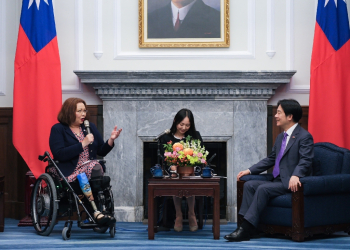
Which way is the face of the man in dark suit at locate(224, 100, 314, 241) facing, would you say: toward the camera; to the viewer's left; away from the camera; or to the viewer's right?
to the viewer's left

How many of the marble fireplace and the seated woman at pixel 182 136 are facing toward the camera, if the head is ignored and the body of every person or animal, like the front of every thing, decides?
2

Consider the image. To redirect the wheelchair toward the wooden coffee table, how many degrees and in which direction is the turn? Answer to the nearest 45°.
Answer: approximately 45° to its left

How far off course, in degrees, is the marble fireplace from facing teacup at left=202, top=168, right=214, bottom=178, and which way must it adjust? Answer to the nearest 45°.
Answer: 0° — it already faces it

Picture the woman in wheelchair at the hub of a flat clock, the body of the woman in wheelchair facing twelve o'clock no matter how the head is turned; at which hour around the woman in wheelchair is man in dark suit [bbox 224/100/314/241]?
The man in dark suit is roughly at 11 o'clock from the woman in wheelchair.

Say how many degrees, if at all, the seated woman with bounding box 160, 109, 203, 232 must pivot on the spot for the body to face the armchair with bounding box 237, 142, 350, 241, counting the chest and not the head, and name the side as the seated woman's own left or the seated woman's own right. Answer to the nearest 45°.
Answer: approximately 90° to the seated woman's own left

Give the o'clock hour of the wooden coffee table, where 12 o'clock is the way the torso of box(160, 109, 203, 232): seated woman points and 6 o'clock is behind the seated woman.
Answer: The wooden coffee table is roughly at 12 o'clock from the seated woman.

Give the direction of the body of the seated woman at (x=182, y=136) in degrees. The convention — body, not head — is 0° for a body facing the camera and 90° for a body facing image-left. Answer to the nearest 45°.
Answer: approximately 0°

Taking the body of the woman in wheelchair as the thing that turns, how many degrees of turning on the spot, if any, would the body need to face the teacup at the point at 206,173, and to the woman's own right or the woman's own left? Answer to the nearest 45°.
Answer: approximately 45° to the woman's own left

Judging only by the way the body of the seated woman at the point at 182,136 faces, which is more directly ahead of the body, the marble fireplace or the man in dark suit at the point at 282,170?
the man in dark suit

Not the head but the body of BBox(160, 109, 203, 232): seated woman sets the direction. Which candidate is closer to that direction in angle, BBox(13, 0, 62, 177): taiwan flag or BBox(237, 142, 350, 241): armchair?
the armchair

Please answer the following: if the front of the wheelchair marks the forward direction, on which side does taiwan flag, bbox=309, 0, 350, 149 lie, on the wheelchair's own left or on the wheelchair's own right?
on the wheelchair's own left

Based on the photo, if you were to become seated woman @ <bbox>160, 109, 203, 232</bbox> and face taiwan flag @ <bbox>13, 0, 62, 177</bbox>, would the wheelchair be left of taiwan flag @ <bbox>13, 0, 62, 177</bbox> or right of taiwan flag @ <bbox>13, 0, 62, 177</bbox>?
left

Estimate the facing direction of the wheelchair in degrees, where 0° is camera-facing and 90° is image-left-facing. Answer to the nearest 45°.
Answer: approximately 315°
